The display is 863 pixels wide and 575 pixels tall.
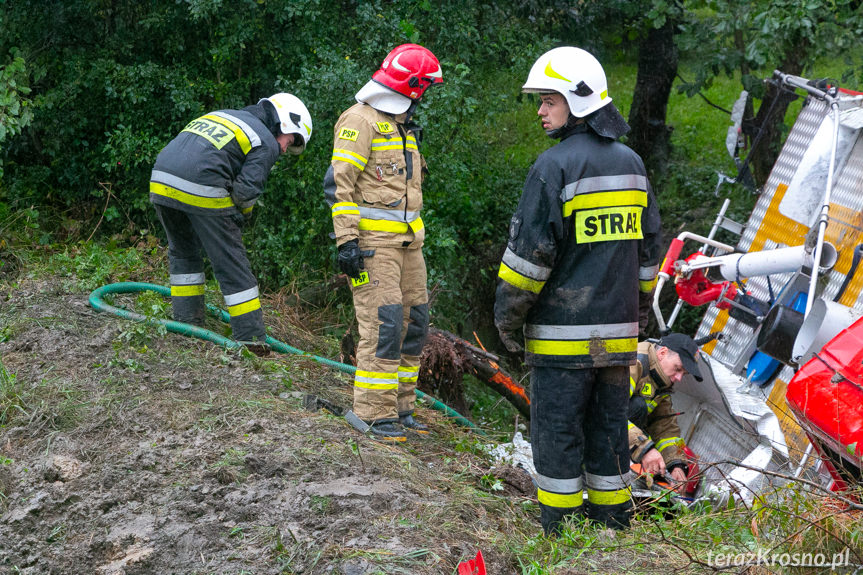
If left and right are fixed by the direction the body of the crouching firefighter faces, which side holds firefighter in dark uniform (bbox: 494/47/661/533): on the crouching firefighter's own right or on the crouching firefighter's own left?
on the crouching firefighter's own right

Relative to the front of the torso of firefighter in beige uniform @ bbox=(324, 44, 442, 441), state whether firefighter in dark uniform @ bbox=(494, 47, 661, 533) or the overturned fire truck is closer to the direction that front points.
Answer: the firefighter in dark uniform

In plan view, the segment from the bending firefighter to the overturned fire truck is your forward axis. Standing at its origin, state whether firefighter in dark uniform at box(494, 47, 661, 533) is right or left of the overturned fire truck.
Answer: right

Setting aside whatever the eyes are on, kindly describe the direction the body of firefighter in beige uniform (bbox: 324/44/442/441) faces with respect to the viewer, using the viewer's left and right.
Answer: facing the viewer and to the right of the viewer

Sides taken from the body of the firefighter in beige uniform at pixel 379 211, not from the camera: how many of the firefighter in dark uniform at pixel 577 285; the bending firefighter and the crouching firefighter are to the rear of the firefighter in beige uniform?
1

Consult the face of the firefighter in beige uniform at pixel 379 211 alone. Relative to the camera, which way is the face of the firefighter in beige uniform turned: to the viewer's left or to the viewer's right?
to the viewer's right

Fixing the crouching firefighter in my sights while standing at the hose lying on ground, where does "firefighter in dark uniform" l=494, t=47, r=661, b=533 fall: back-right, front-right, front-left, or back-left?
front-right

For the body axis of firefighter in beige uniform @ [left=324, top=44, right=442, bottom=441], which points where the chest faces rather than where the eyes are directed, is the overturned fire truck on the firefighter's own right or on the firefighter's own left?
on the firefighter's own left

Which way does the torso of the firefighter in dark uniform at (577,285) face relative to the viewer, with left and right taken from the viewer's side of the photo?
facing away from the viewer and to the left of the viewer
